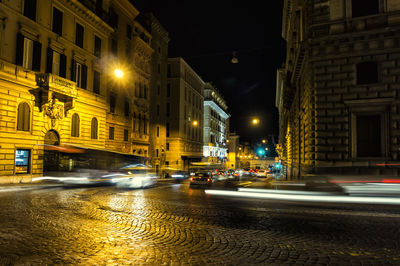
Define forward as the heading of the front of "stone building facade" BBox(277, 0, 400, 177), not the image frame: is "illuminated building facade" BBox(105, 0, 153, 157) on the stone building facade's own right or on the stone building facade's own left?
on the stone building facade's own right

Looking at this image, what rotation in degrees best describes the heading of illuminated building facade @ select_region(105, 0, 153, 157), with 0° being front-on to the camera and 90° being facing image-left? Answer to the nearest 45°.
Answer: approximately 315°

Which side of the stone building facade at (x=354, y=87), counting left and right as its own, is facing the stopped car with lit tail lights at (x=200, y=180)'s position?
right

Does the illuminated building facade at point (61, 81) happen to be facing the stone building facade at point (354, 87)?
yes

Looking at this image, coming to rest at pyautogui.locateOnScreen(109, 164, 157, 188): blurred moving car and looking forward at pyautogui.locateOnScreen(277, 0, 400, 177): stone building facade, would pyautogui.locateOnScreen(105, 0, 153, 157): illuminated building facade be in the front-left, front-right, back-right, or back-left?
back-left
